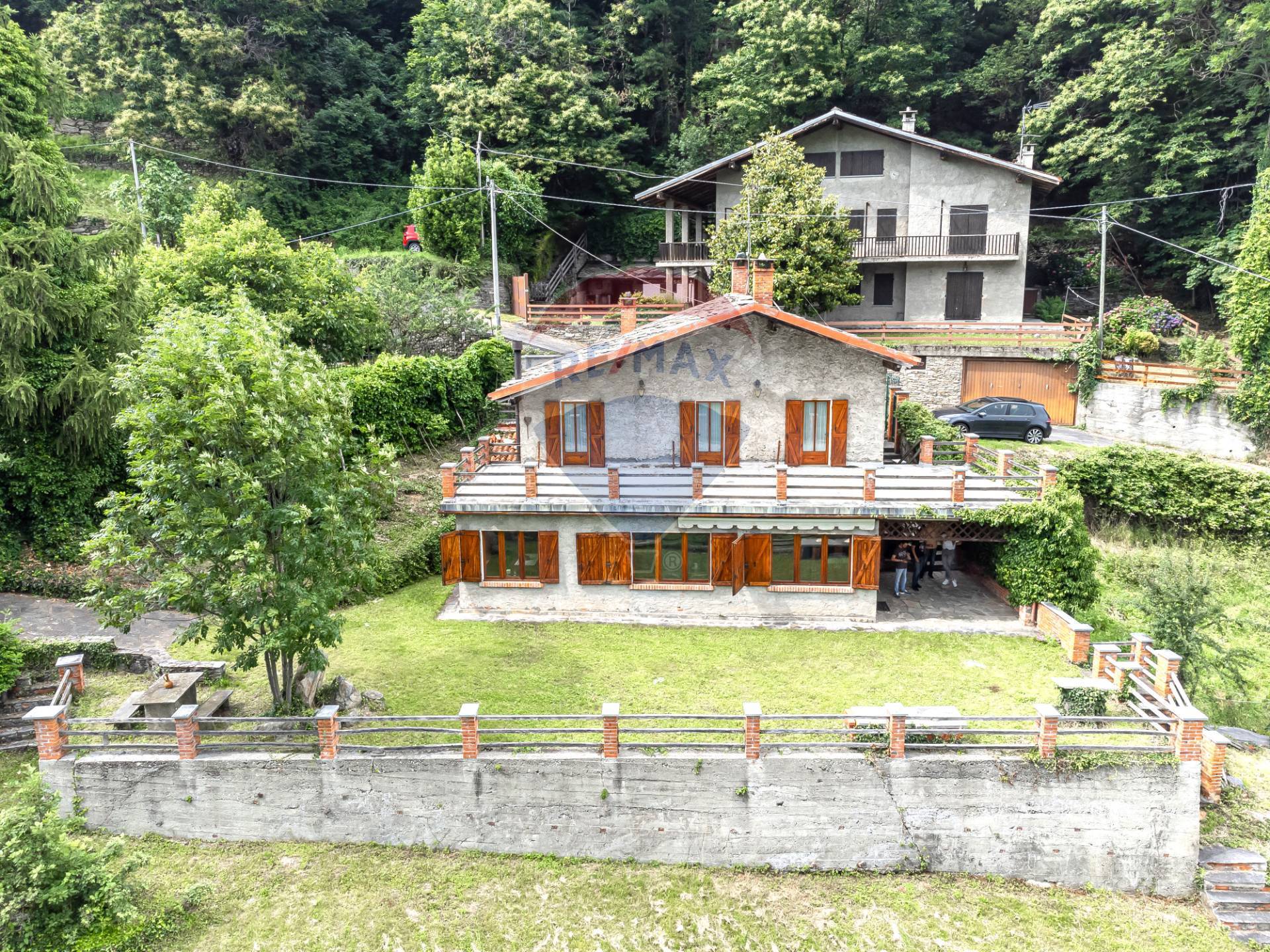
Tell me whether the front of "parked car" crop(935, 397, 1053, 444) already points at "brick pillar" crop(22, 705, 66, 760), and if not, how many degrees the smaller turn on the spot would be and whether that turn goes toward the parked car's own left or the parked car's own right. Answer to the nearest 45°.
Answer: approximately 45° to the parked car's own left

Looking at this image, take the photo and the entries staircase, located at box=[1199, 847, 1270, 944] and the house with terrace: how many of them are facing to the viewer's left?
0

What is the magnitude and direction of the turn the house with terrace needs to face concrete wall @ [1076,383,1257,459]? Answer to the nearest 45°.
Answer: approximately 135° to its left

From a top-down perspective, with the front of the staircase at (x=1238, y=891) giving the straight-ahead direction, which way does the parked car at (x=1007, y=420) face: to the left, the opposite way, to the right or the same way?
to the right

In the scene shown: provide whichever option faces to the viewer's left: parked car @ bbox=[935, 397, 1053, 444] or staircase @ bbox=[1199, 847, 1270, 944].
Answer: the parked car

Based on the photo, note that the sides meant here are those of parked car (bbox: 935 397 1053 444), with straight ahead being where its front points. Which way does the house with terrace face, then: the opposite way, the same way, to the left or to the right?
to the left

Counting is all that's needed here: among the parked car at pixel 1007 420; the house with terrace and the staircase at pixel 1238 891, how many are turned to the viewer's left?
1

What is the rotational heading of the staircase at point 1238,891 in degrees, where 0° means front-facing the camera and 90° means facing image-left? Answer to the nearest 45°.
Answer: approximately 0°

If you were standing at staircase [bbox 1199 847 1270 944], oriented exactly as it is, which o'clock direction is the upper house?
The upper house is roughly at 5 o'clock from the staircase.

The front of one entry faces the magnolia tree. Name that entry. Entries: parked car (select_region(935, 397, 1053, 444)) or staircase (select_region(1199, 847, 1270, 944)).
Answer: the parked car

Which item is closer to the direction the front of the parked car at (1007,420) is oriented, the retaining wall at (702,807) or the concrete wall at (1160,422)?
the retaining wall

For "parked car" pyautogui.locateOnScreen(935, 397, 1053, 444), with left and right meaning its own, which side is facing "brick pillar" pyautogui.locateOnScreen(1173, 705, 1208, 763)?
left

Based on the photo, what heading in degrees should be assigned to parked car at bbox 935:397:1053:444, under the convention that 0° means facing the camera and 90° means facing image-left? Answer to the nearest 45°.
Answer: approximately 90°
